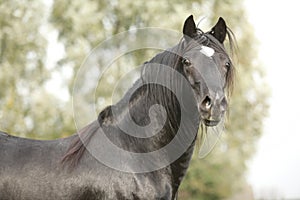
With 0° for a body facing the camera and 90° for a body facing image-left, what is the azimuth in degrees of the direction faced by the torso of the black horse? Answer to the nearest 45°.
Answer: approximately 270°
